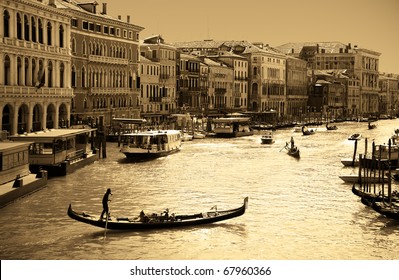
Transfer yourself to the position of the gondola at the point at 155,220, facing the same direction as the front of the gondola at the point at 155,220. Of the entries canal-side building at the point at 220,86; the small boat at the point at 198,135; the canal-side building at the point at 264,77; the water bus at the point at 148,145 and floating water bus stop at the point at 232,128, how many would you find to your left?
5

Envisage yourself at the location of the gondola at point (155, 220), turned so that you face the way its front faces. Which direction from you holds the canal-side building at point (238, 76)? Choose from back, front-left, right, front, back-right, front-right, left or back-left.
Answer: left

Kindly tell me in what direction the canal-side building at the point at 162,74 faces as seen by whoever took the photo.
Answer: facing the viewer and to the right of the viewer

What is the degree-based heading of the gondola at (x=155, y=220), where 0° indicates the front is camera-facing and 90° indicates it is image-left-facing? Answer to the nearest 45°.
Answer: approximately 270°

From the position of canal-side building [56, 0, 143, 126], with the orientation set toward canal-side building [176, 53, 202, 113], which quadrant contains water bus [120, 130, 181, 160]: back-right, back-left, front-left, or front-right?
back-right

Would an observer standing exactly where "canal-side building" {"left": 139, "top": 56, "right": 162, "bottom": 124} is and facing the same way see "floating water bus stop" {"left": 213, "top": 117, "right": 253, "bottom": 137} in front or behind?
in front

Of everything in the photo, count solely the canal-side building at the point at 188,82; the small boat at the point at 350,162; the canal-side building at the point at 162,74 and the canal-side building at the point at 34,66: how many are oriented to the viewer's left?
1

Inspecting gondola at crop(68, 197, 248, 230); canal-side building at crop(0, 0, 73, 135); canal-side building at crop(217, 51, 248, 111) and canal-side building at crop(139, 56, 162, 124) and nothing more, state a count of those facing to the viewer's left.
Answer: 0

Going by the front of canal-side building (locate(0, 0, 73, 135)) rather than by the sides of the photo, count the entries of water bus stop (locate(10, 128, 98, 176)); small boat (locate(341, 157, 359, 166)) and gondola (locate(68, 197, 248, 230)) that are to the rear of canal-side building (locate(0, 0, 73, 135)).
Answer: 0

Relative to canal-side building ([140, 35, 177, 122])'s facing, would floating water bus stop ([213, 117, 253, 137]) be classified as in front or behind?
in front

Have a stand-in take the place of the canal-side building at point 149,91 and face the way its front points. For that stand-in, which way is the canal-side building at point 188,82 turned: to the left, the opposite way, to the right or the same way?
the same way

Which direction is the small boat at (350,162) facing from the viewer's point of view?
to the viewer's left

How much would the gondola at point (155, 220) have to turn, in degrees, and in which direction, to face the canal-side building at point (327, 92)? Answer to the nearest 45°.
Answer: approximately 90° to its left

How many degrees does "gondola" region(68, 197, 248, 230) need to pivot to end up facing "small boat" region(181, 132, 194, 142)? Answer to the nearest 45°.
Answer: approximately 90° to its left
